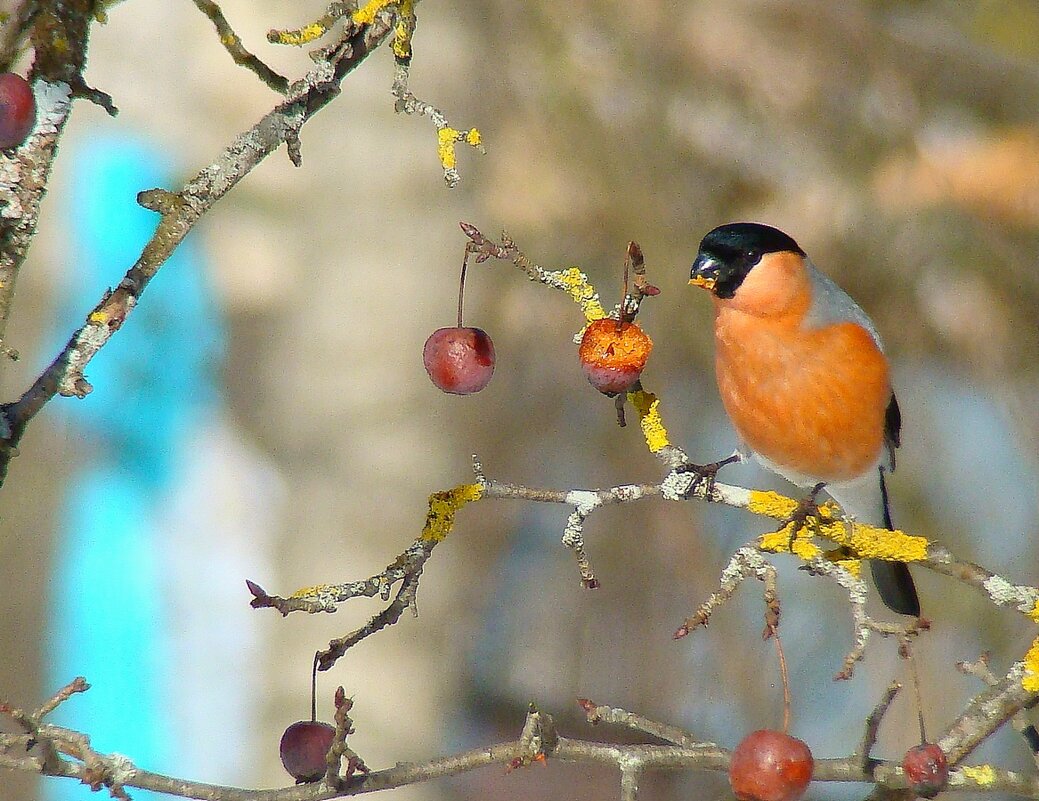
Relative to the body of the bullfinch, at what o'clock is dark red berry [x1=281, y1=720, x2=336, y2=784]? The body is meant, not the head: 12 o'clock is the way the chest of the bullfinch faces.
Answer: The dark red berry is roughly at 2 o'clock from the bullfinch.

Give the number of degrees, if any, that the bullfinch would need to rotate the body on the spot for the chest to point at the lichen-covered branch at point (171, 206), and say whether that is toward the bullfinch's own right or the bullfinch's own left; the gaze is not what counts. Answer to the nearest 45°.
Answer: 0° — it already faces it

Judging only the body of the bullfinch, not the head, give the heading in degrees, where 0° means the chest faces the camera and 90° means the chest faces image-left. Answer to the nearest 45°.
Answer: approximately 45°

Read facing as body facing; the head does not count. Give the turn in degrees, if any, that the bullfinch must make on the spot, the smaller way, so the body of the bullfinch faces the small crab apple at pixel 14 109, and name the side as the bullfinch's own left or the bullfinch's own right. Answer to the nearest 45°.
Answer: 0° — it already faces it
